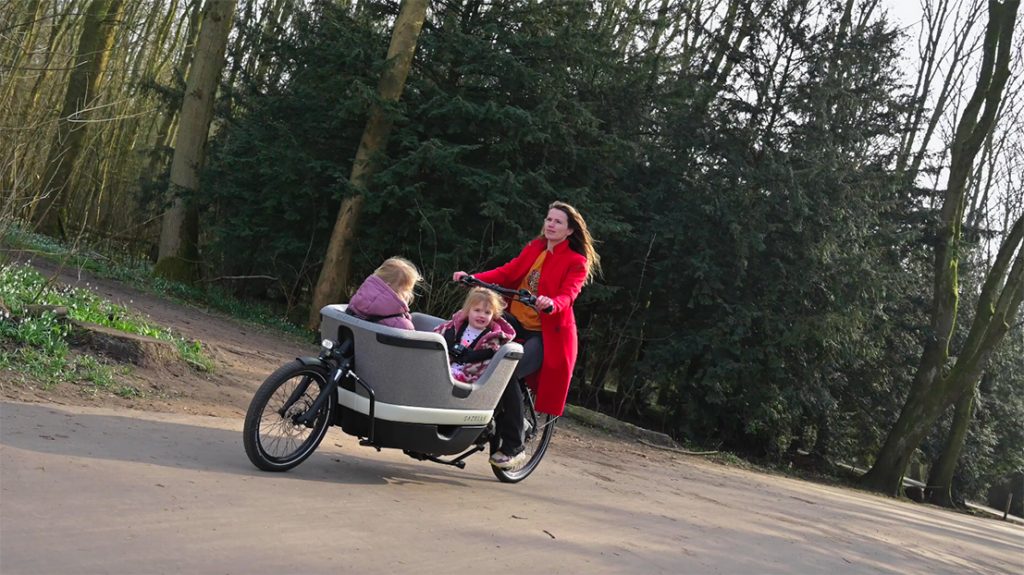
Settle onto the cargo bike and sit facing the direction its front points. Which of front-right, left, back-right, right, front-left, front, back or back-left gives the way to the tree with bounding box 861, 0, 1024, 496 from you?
back

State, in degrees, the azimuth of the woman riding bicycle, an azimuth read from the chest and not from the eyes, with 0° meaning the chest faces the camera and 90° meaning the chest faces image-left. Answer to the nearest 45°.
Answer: approximately 45°

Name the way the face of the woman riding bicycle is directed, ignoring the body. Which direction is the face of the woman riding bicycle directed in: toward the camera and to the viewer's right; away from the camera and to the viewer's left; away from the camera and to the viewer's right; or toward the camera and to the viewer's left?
toward the camera and to the viewer's left

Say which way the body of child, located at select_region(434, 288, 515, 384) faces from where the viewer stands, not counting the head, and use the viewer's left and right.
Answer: facing the viewer and to the left of the viewer

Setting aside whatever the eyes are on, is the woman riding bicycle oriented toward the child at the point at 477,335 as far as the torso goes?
yes

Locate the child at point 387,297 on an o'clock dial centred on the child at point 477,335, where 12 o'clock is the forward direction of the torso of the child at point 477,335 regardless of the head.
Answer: the child at point 387,297 is roughly at 12 o'clock from the child at point 477,335.

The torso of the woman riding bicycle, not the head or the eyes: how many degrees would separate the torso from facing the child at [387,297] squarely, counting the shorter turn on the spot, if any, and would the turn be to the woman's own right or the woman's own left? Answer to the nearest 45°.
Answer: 0° — they already face them

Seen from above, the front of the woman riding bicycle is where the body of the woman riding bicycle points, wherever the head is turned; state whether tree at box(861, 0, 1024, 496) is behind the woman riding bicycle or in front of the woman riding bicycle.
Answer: behind
